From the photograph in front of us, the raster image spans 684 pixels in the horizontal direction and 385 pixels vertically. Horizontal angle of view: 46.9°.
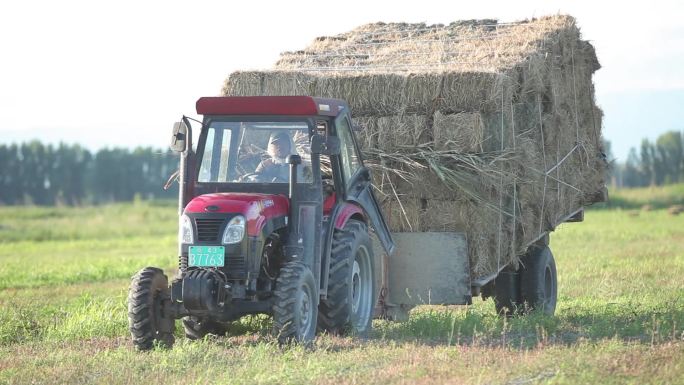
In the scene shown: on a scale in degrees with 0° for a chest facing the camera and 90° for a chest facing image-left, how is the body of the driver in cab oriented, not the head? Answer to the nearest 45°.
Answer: approximately 45°

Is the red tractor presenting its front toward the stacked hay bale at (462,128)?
no

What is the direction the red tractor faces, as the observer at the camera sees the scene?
facing the viewer and to the left of the viewer

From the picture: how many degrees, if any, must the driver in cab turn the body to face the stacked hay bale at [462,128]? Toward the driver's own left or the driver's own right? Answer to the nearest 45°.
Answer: approximately 180°
